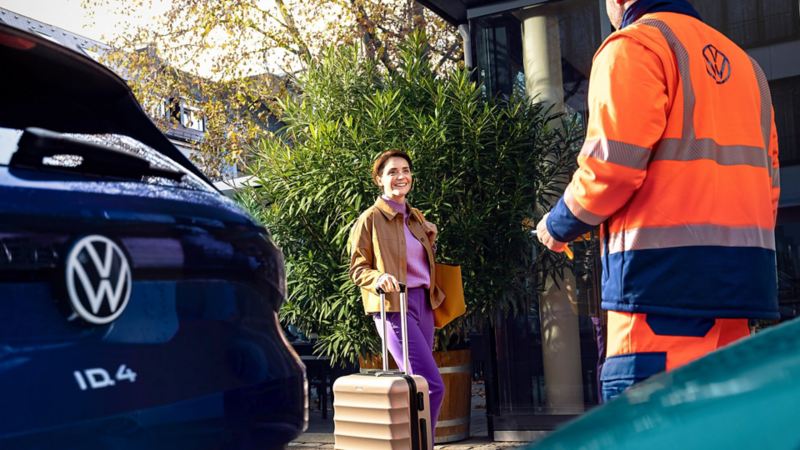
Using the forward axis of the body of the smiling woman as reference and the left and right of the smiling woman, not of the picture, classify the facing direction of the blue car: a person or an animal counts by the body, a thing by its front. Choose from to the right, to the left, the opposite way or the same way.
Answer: the opposite way

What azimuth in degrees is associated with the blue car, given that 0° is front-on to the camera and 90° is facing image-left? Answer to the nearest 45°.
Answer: approximately 135°

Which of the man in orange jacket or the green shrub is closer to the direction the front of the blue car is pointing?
the green shrub

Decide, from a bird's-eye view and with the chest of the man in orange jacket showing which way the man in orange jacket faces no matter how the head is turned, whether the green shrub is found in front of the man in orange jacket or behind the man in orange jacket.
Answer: in front

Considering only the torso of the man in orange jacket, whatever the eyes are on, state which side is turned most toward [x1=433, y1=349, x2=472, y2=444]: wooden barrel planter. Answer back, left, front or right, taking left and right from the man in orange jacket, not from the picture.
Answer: front

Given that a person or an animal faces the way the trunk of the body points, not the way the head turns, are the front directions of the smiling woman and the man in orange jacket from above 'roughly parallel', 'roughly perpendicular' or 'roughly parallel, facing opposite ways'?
roughly parallel, facing opposite ways

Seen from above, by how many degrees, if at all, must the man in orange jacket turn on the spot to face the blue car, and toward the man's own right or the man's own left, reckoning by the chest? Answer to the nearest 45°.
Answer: approximately 90° to the man's own left

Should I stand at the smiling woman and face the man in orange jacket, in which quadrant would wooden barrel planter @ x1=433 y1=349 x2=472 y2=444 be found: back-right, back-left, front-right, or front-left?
back-left

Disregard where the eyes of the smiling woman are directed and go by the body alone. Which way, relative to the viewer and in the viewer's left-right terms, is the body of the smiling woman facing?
facing the viewer and to the right of the viewer

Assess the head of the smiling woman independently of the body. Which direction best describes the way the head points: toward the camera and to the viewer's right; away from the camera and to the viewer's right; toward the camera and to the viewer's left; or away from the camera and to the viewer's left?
toward the camera and to the viewer's right

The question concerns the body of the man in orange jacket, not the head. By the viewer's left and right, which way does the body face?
facing away from the viewer and to the left of the viewer

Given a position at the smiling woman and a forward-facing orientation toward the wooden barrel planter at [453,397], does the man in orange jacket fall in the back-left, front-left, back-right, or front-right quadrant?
back-right

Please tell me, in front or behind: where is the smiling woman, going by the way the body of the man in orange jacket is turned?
in front

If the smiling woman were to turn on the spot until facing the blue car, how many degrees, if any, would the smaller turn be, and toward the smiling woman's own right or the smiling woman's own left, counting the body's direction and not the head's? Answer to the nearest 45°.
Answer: approximately 45° to the smiling woman's own right

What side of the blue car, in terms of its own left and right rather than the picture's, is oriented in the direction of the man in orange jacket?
right

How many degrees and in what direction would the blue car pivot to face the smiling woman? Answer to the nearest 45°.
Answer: approximately 45° to its right
